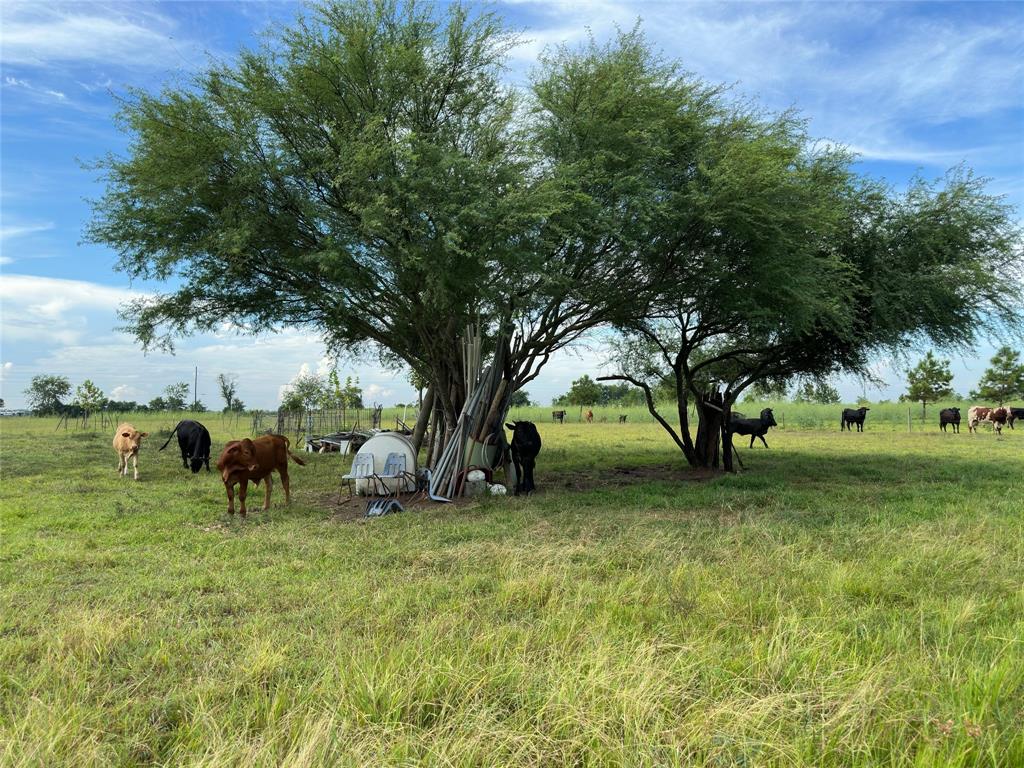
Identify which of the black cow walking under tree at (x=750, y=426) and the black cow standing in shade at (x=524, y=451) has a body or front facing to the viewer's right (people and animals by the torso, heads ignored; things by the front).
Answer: the black cow walking under tree at (x=750, y=426)

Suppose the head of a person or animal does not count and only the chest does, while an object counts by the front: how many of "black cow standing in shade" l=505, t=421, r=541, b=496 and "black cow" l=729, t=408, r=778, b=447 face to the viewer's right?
1

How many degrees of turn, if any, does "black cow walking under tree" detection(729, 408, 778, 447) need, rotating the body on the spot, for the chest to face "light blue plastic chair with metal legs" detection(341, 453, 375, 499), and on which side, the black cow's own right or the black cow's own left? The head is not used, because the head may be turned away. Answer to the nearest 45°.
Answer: approximately 135° to the black cow's own right

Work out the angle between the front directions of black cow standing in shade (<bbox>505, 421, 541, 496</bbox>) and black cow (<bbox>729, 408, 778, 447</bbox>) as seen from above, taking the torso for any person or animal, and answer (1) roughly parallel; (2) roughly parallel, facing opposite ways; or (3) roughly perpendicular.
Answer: roughly perpendicular

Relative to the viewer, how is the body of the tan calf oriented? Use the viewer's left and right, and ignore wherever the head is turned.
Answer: facing the viewer and to the right of the viewer

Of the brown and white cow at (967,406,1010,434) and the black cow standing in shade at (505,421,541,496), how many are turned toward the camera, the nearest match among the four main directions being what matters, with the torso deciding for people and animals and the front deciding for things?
1

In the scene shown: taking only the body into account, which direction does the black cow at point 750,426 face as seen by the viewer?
to the viewer's right

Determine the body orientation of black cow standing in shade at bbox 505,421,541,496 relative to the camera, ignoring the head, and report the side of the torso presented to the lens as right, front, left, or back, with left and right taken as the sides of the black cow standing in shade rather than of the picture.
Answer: front

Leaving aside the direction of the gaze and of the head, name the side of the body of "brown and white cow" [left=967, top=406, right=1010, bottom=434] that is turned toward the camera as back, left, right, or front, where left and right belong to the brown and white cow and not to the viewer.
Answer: right

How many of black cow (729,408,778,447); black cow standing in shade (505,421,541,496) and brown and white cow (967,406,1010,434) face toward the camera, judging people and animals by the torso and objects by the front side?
1
